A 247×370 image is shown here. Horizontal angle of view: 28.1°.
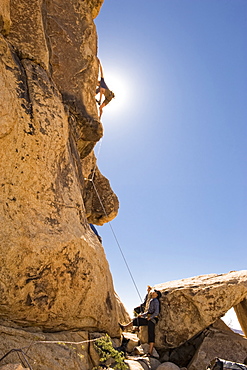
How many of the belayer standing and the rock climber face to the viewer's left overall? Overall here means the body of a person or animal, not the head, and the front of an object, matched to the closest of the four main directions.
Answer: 2

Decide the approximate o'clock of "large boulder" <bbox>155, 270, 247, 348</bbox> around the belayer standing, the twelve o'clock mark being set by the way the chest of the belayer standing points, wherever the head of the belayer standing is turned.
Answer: The large boulder is roughly at 6 o'clock from the belayer standing.

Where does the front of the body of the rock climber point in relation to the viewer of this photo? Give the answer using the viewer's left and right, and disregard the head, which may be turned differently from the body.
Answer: facing to the left of the viewer

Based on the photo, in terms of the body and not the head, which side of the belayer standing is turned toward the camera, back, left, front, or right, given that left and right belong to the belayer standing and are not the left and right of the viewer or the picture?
left

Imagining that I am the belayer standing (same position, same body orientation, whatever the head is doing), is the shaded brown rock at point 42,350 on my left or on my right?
on my left
